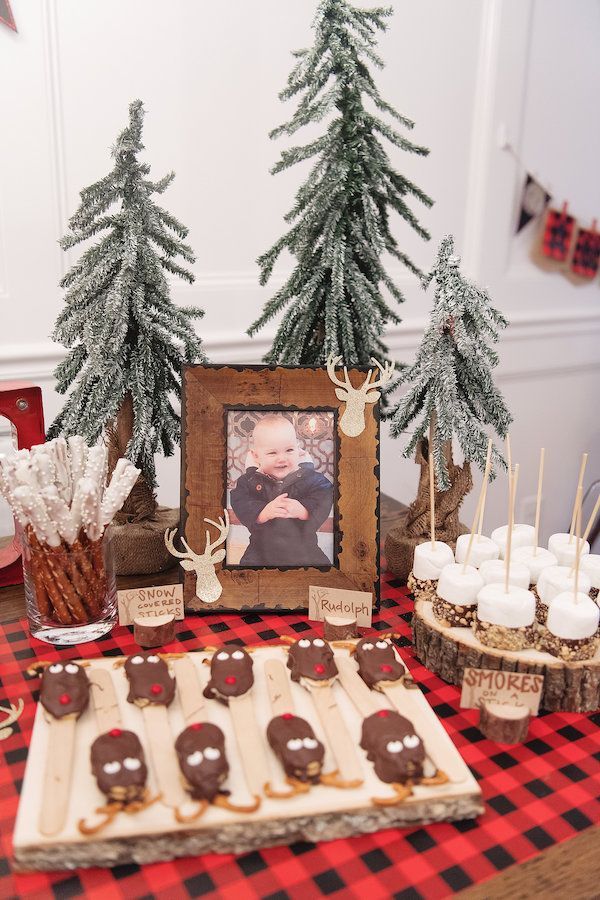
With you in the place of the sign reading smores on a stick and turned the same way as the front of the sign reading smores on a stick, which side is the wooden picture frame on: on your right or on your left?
on your right

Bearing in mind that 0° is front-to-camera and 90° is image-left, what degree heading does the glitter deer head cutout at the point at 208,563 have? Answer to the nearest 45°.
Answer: approximately 0°
